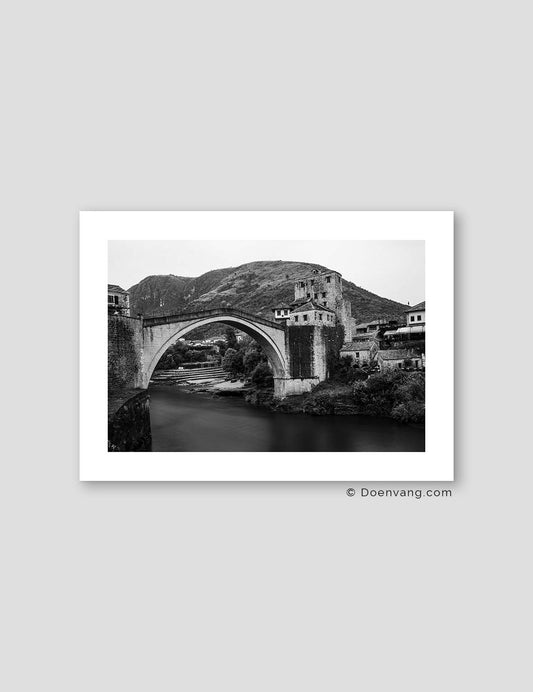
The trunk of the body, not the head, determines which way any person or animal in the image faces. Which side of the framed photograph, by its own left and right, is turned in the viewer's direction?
front
